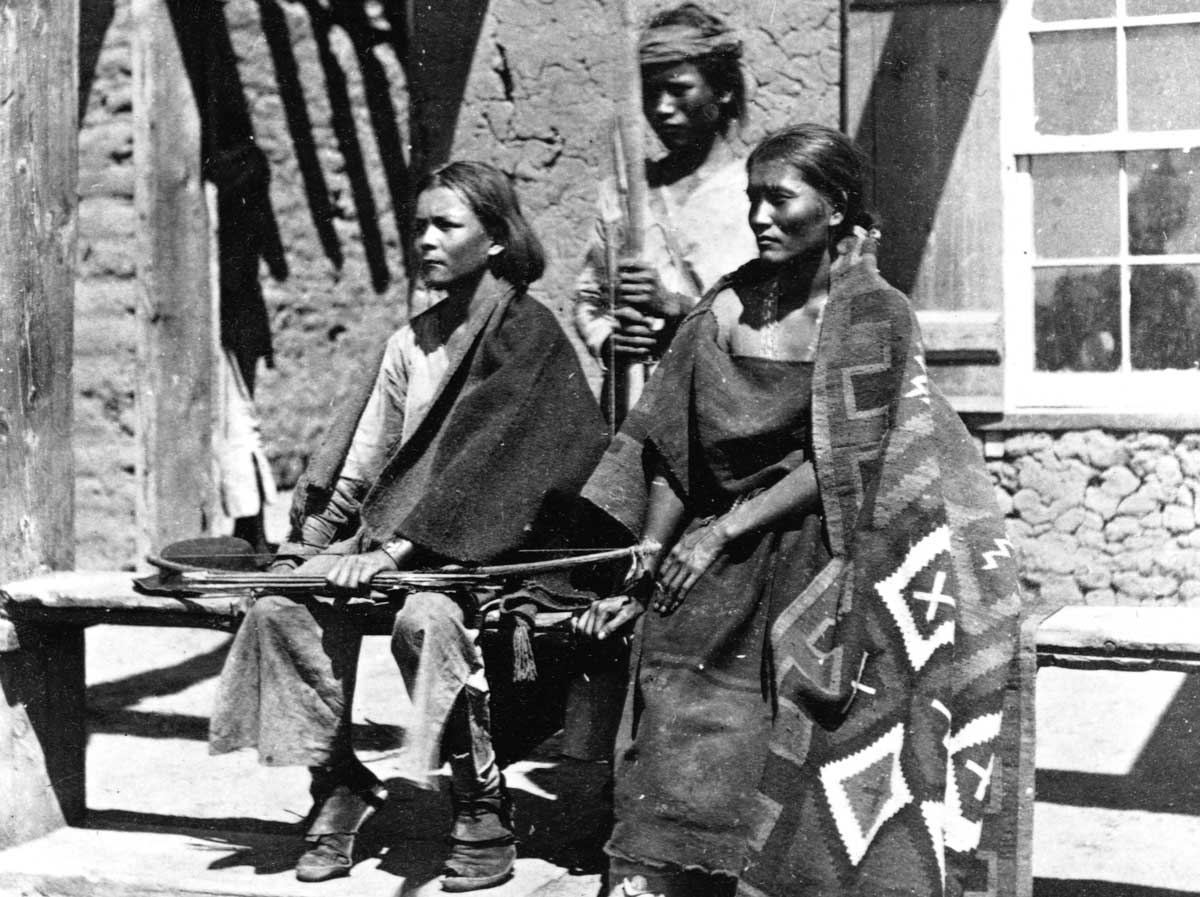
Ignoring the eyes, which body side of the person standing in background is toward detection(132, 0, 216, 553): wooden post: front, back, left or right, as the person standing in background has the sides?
right

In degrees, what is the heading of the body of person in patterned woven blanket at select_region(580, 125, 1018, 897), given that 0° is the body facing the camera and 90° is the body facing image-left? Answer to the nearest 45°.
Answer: approximately 45°

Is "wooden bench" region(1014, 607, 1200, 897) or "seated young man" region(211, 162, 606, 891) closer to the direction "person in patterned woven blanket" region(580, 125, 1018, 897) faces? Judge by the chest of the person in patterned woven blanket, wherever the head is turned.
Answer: the seated young man

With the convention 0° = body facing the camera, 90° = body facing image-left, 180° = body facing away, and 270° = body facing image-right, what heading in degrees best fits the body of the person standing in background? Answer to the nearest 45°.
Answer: approximately 45°
